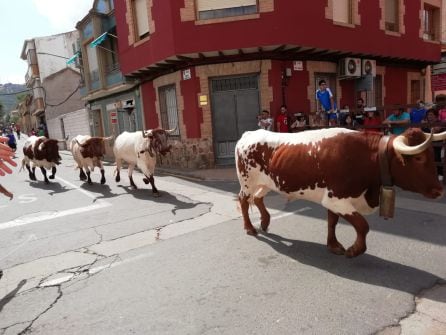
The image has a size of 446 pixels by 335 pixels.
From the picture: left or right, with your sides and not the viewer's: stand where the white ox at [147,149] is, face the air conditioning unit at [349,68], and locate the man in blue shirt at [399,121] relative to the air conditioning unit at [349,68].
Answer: right

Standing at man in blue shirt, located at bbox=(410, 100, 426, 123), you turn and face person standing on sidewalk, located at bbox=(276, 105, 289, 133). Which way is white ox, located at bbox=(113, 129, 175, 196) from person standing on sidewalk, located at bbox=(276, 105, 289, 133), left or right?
left

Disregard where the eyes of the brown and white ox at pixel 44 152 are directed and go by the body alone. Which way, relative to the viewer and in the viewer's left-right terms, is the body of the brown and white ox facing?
facing the viewer and to the right of the viewer

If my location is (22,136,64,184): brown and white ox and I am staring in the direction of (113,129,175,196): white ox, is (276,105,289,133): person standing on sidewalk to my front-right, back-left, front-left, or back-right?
front-left

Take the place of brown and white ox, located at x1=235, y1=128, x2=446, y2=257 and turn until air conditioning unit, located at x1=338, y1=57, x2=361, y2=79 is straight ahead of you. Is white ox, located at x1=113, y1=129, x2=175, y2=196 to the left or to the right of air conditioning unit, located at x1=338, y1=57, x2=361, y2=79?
left

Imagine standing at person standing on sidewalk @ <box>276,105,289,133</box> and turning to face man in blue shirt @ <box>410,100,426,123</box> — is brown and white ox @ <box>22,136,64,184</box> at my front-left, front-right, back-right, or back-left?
back-right

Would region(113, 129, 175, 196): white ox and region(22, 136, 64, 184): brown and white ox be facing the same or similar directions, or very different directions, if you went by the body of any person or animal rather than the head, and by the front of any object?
same or similar directions

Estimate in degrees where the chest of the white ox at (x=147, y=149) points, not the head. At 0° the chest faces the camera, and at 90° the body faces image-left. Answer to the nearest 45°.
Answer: approximately 315°

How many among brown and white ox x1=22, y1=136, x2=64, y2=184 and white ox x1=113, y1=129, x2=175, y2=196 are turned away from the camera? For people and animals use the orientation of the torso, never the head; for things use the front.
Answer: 0

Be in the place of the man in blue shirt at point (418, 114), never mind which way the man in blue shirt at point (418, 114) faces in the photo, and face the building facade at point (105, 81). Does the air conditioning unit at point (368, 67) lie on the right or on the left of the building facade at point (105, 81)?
right
